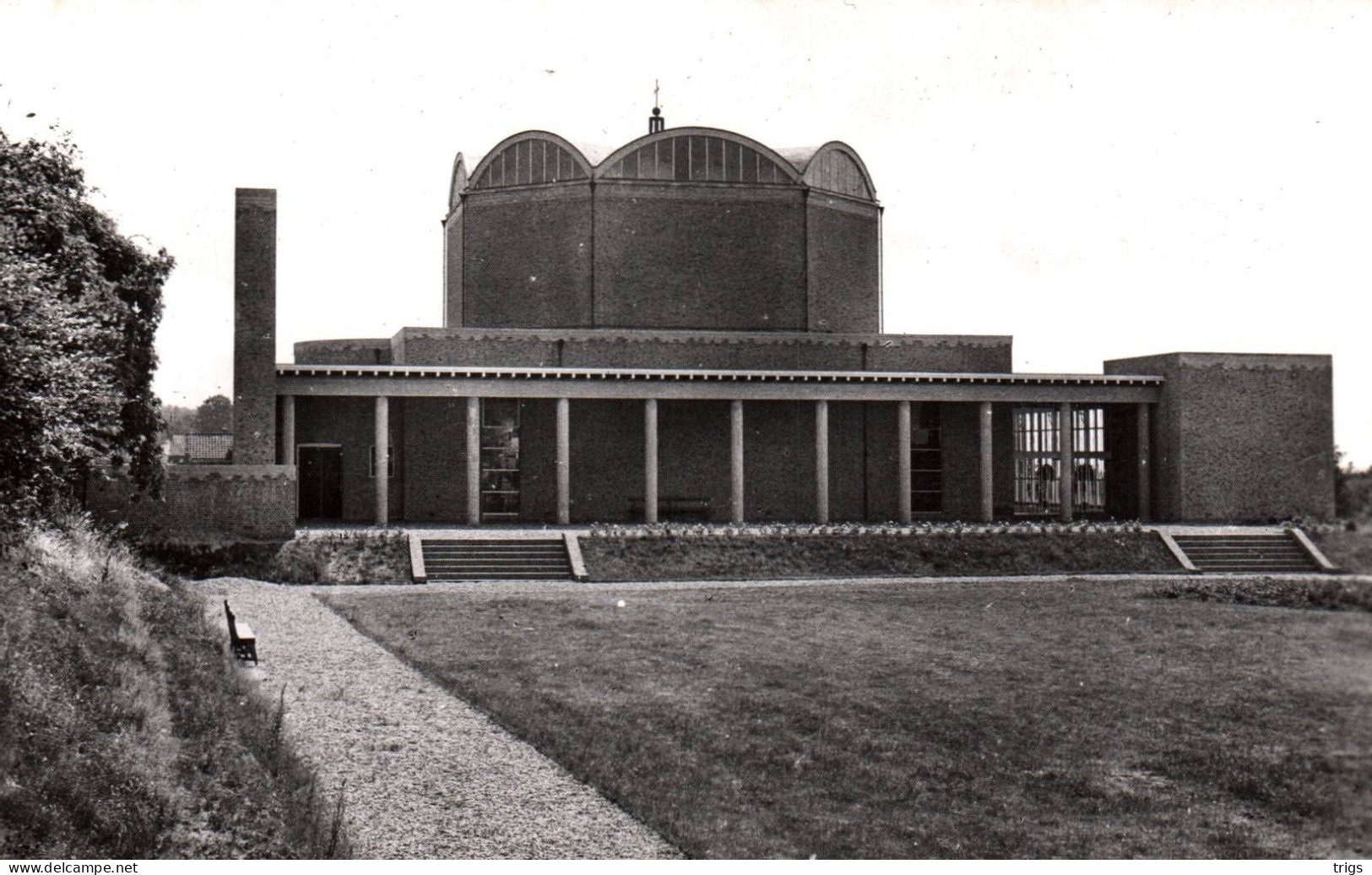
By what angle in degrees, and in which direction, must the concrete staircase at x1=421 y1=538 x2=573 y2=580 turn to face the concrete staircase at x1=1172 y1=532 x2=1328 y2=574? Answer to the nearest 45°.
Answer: approximately 90° to its left

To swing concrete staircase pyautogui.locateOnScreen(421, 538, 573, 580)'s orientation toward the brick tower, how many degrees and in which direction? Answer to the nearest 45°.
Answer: approximately 135° to its right

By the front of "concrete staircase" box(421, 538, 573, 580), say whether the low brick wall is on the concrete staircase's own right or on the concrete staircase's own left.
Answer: on the concrete staircase's own right

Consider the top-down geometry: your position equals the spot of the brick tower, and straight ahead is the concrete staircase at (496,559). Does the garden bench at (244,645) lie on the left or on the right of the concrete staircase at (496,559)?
right

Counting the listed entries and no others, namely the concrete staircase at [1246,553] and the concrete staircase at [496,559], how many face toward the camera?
2

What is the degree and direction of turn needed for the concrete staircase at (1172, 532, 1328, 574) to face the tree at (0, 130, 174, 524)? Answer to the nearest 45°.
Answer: approximately 45° to its right

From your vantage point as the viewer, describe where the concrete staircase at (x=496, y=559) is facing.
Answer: facing the viewer

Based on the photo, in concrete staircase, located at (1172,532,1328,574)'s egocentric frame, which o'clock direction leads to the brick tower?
The brick tower is roughly at 2 o'clock from the concrete staircase.

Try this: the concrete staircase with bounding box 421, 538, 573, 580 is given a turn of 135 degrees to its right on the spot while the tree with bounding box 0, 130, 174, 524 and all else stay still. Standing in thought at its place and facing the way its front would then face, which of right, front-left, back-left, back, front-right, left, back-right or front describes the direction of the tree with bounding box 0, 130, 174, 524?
left

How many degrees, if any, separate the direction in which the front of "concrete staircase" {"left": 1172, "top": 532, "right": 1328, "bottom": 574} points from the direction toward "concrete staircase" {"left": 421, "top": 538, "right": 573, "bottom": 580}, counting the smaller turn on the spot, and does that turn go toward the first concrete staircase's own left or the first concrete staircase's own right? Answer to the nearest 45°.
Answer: approximately 45° to the first concrete staircase's own right

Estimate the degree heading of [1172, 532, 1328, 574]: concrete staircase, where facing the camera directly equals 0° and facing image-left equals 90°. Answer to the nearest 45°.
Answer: approximately 0°
